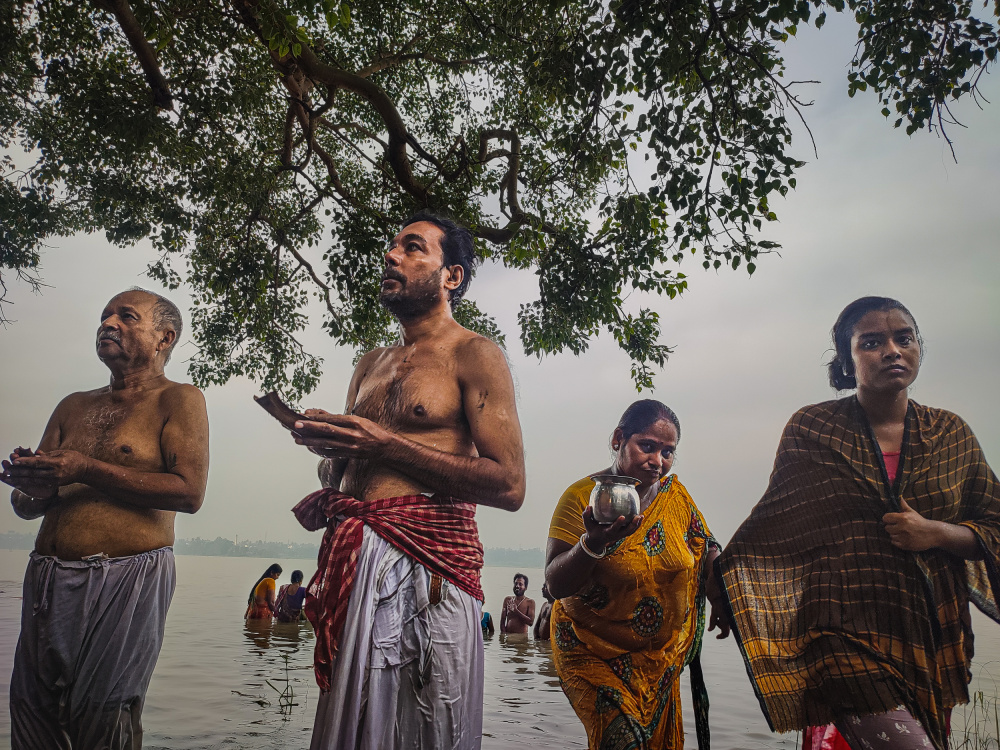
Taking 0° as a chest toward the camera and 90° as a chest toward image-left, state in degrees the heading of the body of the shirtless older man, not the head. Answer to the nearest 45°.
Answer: approximately 45°

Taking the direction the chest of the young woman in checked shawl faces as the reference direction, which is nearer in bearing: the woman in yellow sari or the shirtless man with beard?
the shirtless man with beard

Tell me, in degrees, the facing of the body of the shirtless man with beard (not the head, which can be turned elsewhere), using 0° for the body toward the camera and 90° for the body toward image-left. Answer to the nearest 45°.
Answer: approximately 45°

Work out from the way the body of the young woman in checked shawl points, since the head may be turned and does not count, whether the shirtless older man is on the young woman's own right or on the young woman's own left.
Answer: on the young woman's own right

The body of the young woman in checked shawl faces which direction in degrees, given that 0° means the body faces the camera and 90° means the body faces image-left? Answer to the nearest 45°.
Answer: approximately 0°
